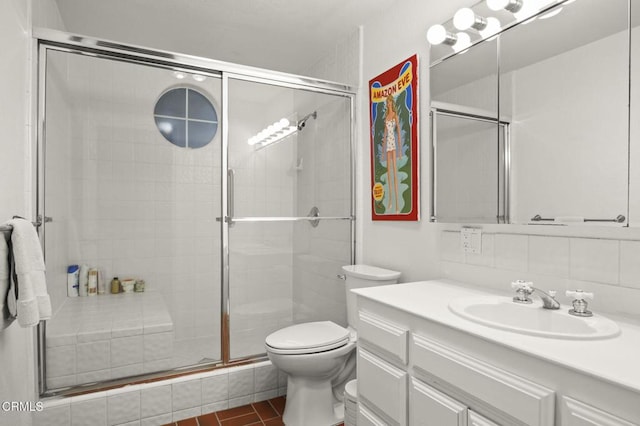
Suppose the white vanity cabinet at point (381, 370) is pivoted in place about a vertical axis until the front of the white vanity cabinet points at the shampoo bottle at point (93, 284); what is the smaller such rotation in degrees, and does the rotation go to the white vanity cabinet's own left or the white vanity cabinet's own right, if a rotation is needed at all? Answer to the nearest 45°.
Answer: approximately 45° to the white vanity cabinet's own right

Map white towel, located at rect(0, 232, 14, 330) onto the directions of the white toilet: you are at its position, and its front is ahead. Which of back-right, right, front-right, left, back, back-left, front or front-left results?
front

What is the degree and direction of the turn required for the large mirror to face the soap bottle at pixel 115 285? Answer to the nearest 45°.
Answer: approximately 45° to its right

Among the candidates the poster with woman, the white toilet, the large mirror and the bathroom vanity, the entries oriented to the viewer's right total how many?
0

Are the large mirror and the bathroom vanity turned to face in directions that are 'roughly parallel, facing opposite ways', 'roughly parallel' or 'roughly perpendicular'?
roughly parallel

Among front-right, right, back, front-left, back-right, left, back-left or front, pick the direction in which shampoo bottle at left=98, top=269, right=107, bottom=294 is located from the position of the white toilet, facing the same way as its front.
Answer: front-right

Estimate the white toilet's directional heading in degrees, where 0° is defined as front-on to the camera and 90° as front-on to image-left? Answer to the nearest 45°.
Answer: approximately 45°

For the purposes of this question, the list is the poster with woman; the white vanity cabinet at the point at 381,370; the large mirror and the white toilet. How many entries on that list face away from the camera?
0

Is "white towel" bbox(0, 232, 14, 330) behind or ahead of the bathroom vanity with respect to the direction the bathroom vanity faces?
ahead

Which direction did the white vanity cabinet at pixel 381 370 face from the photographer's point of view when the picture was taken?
facing the viewer and to the left of the viewer

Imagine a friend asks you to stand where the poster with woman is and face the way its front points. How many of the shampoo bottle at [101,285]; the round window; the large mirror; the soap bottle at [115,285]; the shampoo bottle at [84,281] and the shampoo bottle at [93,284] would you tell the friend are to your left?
1

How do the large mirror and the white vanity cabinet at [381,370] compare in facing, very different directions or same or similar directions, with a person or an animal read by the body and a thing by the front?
same or similar directions

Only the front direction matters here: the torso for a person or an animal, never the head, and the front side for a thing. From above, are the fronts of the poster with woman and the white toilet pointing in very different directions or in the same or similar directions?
same or similar directions

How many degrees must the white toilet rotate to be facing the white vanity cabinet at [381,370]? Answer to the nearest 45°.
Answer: approximately 90° to its left
